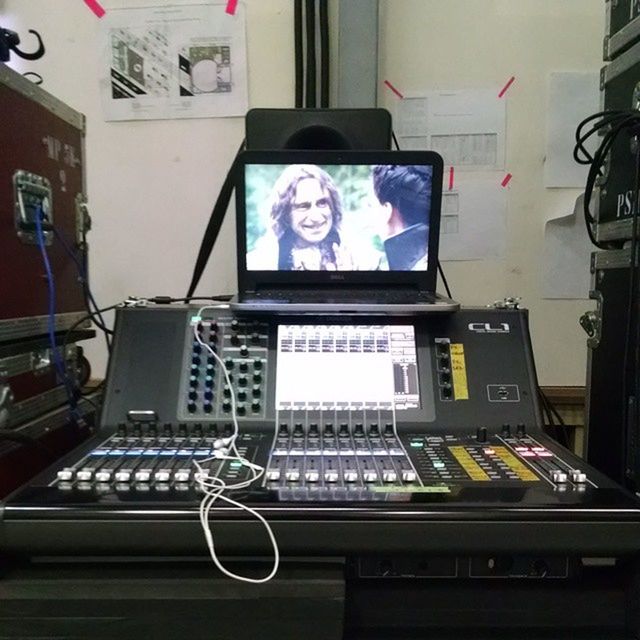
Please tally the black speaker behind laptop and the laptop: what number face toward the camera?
2

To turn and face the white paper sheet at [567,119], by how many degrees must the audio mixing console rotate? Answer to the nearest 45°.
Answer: approximately 135° to its left

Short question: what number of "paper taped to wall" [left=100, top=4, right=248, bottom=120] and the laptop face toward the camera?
2

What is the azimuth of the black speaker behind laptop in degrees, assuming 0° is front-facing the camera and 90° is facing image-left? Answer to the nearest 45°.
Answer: approximately 0°

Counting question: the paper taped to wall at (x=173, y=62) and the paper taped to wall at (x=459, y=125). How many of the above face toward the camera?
2

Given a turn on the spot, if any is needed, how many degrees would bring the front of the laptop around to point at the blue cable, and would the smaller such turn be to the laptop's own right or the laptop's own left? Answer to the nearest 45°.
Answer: approximately 90° to the laptop's own right
